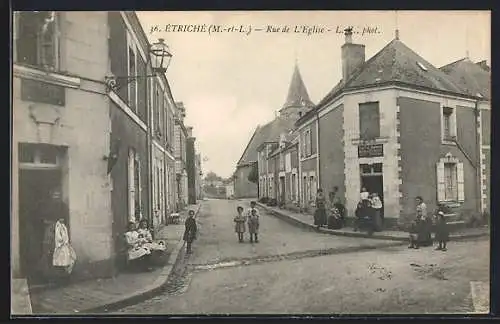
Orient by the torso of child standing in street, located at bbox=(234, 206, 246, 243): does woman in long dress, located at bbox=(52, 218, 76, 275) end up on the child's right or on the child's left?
on the child's right

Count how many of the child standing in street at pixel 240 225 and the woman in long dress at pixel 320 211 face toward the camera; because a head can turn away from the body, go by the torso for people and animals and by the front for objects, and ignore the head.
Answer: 2

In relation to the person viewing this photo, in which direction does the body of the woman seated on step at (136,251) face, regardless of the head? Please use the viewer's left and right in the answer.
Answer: facing the viewer and to the right of the viewer

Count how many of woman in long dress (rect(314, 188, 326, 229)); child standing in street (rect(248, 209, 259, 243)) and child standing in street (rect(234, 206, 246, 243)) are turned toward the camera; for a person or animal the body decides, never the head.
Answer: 3

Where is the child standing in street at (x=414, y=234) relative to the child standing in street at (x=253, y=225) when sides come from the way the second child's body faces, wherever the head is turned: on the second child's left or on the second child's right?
on the second child's left

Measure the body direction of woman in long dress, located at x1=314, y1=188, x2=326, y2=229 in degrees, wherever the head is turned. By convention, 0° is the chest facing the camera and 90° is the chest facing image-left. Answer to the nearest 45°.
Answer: approximately 0°

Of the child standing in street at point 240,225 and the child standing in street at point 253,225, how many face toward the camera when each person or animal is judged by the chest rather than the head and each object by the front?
2
